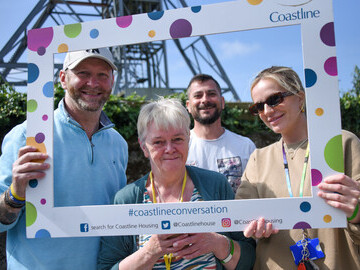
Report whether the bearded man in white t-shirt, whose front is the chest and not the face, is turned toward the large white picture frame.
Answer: yes

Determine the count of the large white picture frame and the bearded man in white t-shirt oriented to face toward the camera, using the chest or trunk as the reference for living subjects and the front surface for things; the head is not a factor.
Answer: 2

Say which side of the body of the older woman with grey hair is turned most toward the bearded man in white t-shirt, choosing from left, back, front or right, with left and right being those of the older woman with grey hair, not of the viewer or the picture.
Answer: back

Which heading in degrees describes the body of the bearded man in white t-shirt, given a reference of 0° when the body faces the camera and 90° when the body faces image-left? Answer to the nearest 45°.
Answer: approximately 0°

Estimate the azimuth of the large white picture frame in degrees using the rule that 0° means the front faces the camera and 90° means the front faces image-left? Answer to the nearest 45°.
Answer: approximately 0°

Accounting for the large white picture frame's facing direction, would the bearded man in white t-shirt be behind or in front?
behind

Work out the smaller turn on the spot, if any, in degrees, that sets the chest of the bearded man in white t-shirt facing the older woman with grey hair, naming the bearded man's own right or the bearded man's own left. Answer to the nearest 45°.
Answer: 0° — they already face them

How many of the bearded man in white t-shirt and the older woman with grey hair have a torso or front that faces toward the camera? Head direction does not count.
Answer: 2
